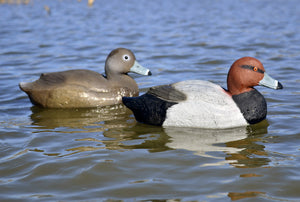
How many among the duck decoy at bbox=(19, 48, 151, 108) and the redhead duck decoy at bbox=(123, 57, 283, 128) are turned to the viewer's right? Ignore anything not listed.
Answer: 2

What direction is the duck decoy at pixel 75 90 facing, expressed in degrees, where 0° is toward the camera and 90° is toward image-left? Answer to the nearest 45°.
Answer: approximately 270°

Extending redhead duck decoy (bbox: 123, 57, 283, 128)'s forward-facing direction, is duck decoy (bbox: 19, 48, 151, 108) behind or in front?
behind

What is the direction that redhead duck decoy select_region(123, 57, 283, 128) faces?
to the viewer's right
